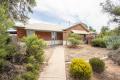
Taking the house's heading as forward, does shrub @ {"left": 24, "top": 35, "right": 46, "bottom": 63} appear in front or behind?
in front

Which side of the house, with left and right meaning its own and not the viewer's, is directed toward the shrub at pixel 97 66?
front

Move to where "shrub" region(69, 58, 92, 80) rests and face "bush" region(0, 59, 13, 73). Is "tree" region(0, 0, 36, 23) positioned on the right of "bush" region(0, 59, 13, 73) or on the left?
right

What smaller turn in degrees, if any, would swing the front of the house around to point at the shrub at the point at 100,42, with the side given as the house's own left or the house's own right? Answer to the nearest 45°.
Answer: approximately 90° to the house's own left

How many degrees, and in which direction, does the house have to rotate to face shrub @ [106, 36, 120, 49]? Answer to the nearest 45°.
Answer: approximately 45° to its left

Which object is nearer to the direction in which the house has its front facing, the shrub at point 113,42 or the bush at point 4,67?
the bush

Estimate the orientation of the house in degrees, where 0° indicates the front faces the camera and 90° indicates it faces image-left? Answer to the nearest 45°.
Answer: approximately 0°
